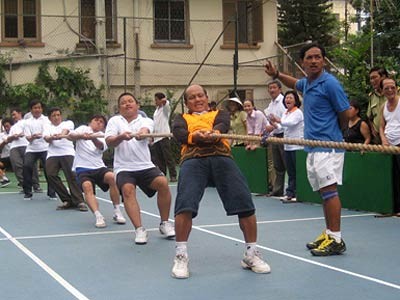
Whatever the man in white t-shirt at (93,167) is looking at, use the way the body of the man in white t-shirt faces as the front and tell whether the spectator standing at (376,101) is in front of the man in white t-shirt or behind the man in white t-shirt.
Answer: in front

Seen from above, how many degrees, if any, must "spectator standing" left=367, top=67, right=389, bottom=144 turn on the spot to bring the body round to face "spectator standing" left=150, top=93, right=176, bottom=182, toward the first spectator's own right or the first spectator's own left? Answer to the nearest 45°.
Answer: approximately 90° to the first spectator's own right

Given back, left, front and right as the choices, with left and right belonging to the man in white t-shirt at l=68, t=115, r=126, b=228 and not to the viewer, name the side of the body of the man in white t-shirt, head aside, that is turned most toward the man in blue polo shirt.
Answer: front

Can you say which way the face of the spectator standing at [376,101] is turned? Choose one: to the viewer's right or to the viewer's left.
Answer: to the viewer's left

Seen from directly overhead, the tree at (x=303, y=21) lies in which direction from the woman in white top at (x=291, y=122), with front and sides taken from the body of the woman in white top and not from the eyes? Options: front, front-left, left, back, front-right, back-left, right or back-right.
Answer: back-right

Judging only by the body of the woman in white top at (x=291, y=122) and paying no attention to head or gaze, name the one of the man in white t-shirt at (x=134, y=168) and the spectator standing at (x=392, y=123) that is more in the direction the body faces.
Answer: the man in white t-shirt
